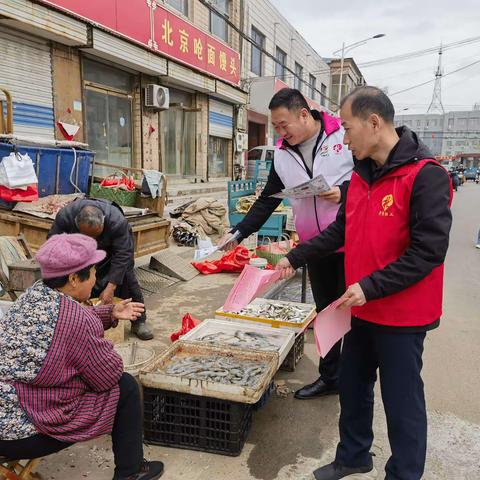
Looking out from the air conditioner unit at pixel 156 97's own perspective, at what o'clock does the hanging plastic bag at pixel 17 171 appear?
The hanging plastic bag is roughly at 2 o'clock from the air conditioner unit.

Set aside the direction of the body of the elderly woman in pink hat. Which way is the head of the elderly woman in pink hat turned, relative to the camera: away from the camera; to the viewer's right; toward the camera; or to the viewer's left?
to the viewer's right

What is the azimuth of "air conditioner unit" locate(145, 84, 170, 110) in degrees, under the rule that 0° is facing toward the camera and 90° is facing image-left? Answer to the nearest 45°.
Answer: approximately 315°

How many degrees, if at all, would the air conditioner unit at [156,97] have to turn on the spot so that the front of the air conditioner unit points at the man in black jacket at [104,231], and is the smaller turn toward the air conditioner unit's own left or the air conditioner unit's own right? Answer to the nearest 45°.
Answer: approximately 45° to the air conditioner unit's own right

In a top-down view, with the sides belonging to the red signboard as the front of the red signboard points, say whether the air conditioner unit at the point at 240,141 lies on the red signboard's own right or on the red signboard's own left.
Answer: on the red signboard's own left

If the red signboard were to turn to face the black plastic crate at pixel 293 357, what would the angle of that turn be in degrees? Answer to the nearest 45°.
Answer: approximately 45° to its right

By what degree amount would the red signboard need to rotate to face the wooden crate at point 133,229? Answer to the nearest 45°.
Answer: approximately 45° to its right

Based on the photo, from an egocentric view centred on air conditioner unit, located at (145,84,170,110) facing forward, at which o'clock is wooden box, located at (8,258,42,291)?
The wooden box is roughly at 2 o'clock from the air conditioner unit.
